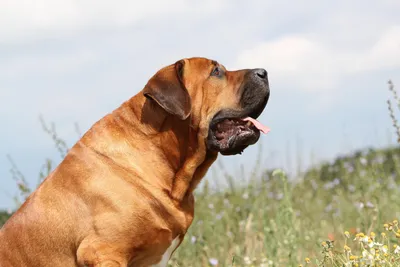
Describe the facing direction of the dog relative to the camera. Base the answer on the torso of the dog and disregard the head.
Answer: to the viewer's right
